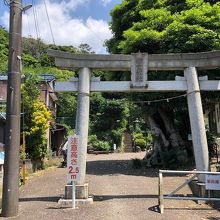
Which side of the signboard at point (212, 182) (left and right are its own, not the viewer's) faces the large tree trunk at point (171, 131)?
back

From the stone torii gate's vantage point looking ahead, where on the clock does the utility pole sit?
The utility pole is roughly at 2 o'clock from the stone torii gate.

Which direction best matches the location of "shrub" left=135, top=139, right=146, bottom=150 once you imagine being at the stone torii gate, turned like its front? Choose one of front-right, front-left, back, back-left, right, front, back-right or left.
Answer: back

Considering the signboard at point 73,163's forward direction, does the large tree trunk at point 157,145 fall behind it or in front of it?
behind

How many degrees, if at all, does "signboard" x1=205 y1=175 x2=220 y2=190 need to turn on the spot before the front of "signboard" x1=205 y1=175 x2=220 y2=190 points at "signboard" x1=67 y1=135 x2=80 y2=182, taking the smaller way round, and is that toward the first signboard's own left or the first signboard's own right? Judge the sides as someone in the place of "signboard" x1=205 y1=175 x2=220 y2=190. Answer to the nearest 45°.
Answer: approximately 90° to the first signboard's own right

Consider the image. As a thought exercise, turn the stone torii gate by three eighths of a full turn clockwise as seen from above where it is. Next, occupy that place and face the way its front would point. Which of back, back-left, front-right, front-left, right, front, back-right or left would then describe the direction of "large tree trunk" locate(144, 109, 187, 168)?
front-right

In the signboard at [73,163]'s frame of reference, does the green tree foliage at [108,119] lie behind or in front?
behind

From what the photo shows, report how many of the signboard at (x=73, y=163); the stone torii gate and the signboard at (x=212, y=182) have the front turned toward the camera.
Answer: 3

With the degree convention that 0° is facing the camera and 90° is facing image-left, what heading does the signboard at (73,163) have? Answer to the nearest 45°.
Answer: approximately 0°

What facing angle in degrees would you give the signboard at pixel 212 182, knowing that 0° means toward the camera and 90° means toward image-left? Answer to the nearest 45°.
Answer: approximately 0°

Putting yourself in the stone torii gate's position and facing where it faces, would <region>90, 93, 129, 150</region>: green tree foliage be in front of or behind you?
behind

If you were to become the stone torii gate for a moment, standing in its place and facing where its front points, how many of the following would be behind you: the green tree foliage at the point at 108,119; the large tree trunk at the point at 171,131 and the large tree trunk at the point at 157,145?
3

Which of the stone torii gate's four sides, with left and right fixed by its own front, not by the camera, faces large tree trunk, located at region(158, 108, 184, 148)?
back
